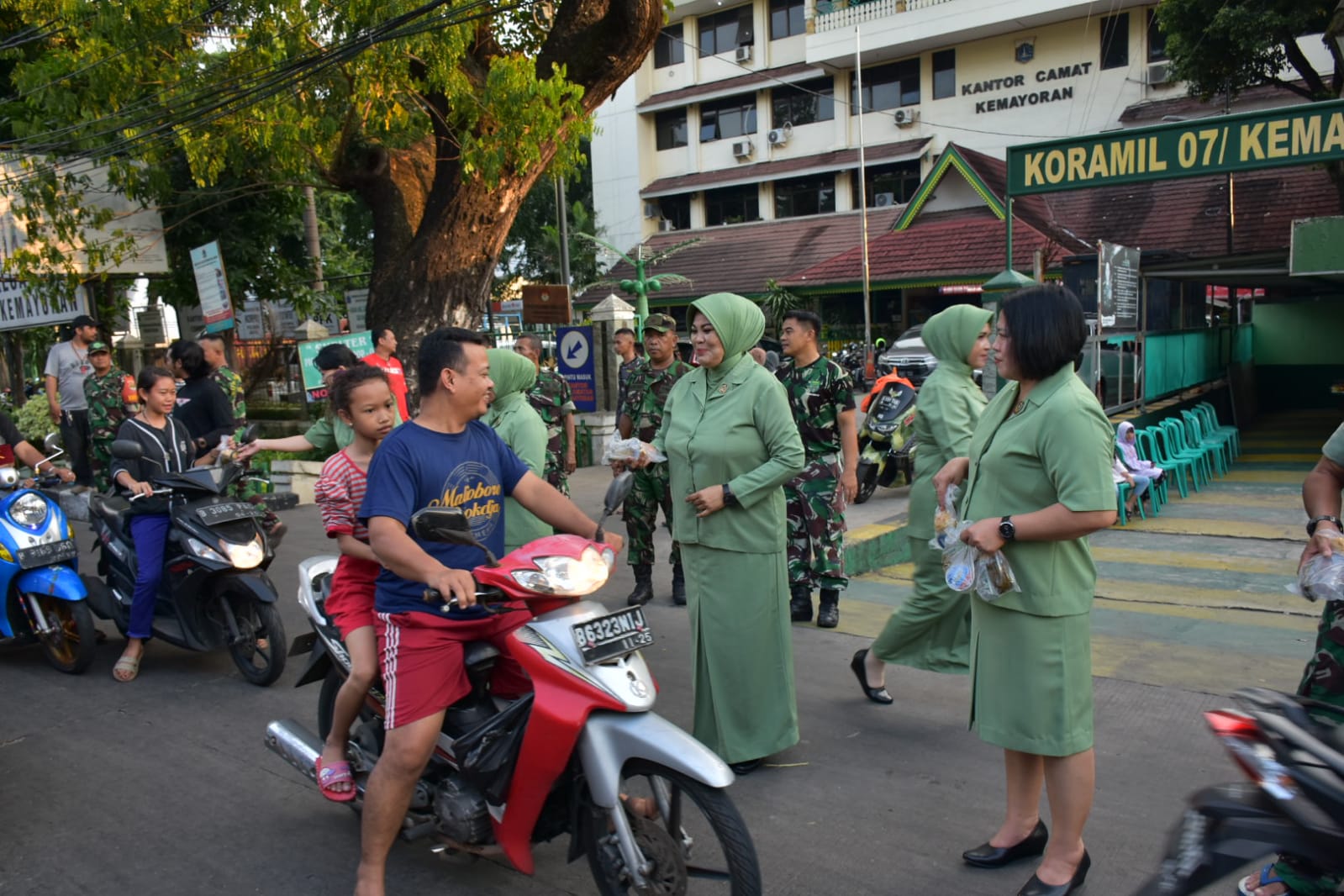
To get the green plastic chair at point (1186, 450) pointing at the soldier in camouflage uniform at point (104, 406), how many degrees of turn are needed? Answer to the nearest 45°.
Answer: approximately 90° to its right

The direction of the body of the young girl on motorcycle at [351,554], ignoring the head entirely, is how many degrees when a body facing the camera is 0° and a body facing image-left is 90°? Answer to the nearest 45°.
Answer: approximately 315°

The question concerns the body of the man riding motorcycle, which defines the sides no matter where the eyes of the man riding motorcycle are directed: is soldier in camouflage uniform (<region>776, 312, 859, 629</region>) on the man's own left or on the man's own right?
on the man's own left

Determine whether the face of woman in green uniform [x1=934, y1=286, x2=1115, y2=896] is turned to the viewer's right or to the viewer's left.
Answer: to the viewer's left

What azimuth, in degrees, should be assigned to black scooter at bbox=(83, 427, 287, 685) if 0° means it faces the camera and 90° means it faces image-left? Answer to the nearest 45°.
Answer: approximately 315°

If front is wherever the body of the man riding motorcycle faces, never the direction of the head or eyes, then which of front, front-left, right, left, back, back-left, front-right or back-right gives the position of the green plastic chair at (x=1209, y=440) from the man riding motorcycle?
left

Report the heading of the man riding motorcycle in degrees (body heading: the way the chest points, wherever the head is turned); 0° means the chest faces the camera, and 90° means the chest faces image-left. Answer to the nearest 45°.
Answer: approximately 315°

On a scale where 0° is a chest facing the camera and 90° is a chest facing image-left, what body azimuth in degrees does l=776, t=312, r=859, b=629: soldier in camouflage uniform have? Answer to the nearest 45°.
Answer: approximately 45°

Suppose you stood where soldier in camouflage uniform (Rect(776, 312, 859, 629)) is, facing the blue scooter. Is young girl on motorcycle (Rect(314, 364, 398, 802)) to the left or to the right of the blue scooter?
left

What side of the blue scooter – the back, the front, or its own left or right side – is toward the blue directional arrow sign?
left
